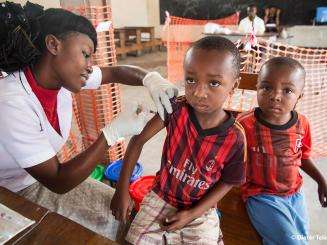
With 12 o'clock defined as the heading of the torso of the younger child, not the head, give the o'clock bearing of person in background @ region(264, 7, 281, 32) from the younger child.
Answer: The person in background is roughly at 6 o'clock from the younger child.

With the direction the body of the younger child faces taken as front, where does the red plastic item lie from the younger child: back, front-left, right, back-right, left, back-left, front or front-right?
right

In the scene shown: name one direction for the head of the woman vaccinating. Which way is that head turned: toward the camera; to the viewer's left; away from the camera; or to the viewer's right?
to the viewer's right

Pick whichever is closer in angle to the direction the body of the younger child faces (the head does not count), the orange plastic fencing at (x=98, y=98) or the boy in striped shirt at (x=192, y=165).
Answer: the boy in striped shirt

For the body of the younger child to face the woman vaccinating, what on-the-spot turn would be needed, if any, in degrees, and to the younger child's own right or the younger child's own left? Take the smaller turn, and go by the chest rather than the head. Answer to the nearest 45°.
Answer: approximately 45° to the younger child's own right

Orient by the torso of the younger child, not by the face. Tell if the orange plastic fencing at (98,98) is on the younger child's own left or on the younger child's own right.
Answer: on the younger child's own right

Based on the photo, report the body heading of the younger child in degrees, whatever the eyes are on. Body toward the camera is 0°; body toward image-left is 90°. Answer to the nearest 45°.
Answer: approximately 0°

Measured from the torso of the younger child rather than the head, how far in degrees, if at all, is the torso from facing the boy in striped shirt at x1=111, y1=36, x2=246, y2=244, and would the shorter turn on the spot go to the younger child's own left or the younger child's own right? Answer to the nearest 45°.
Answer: approximately 45° to the younger child's own right

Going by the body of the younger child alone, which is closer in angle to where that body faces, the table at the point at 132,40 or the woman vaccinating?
the woman vaccinating
